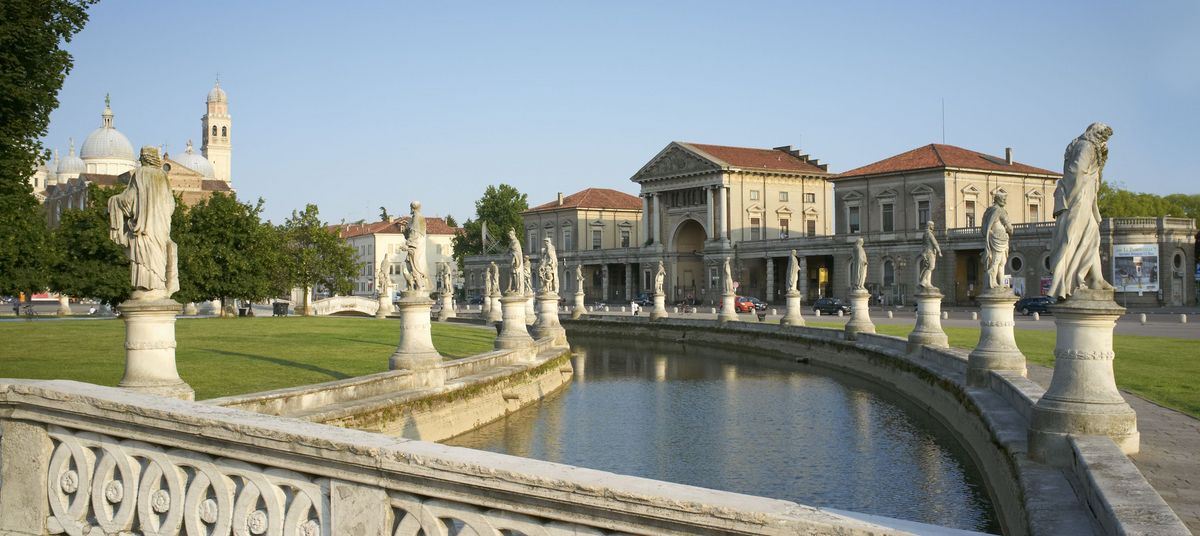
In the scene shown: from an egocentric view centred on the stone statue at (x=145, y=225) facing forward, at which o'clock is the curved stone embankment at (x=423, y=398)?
The curved stone embankment is roughly at 3 o'clock from the stone statue.

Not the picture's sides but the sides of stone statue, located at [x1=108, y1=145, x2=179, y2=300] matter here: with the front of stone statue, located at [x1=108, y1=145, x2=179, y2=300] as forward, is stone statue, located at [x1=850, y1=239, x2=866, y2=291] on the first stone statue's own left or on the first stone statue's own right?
on the first stone statue's own right

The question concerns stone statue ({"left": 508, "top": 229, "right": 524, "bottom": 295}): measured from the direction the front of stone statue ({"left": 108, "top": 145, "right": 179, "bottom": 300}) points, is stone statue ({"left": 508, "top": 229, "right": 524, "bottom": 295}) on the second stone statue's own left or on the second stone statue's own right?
on the second stone statue's own right

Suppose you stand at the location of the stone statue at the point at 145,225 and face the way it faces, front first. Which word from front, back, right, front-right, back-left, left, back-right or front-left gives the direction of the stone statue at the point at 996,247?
back-right
